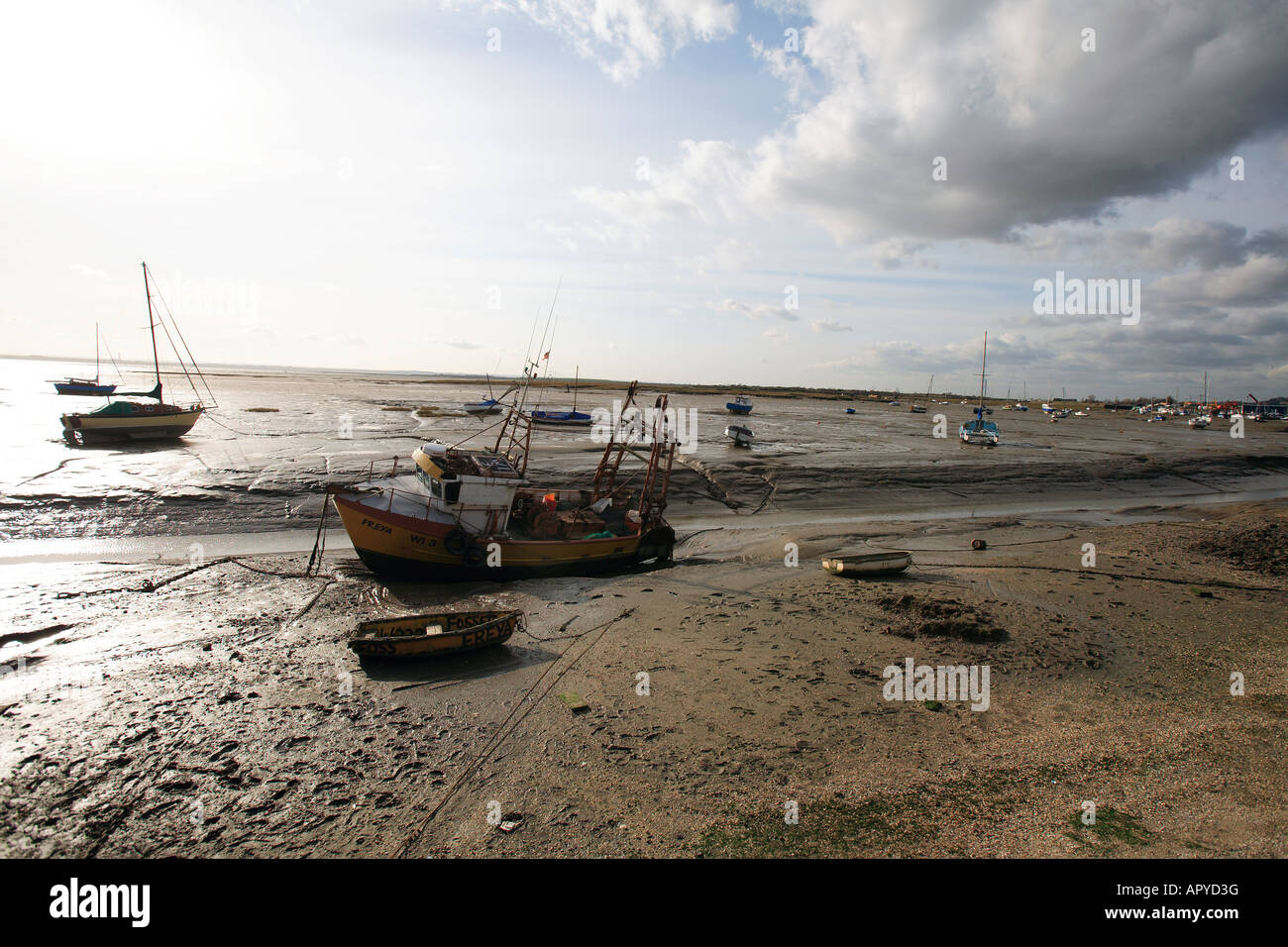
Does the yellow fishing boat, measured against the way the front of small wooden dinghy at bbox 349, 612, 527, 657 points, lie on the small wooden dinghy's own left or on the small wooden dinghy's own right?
on the small wooden dinghy's own left

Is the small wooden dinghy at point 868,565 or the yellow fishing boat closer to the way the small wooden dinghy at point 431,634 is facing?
the small wooden dinghy

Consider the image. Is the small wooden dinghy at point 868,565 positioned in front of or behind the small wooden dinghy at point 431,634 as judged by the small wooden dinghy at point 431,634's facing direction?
in front

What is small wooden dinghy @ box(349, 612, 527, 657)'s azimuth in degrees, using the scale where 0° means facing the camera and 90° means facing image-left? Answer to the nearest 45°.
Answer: approximately 270°
